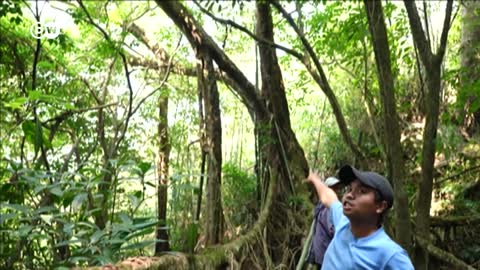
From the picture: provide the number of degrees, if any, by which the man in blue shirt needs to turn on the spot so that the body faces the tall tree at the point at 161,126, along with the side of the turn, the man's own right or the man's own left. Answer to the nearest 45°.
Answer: approximately 90° to the man's own right

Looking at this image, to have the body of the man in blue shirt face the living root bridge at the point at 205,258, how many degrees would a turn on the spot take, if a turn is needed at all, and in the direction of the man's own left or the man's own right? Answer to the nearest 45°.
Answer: approximately 90° to the man's own right

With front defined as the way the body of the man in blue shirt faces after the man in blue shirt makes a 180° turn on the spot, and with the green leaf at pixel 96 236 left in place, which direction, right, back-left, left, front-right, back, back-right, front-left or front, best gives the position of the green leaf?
back-left

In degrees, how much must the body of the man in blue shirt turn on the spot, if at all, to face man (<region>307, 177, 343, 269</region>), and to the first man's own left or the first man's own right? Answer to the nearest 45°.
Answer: approximately 135° to the first man's own right

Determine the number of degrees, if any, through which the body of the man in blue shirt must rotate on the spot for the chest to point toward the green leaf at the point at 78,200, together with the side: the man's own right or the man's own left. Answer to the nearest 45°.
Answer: approximately 45° to the man's own right

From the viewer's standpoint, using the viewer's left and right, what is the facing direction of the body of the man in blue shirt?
facing the viewer and to the left of the viewer

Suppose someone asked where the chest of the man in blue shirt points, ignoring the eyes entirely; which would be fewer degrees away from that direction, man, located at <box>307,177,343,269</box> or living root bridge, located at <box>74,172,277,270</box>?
the living root bridge

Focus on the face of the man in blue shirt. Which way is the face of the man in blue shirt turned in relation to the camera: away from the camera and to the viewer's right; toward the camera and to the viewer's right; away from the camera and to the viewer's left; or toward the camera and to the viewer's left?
toward the camera and to the viewer's left

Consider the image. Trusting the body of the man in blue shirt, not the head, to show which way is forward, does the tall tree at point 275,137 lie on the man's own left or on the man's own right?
on the man's own right
